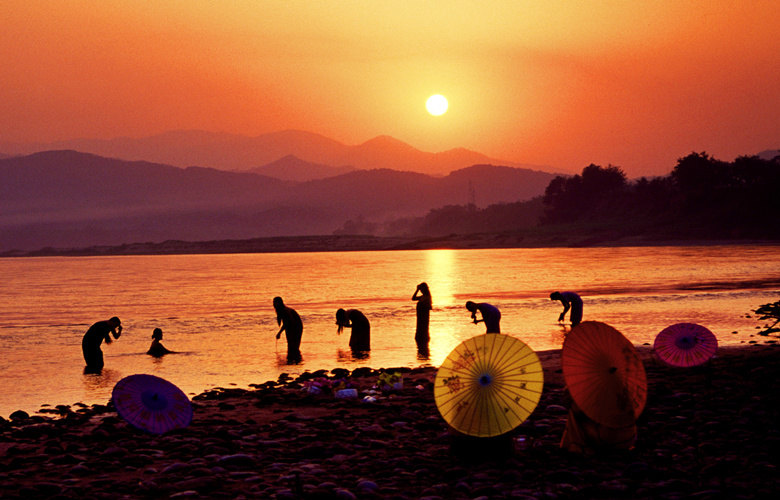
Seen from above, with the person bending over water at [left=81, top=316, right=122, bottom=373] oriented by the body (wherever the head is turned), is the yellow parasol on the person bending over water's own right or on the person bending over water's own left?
on the person bending over water's own right

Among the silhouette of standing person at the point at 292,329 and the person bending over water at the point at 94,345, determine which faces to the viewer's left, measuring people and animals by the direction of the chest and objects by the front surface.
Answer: the silhouette of standing person

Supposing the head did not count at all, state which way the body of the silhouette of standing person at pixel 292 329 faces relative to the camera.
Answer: to the viewer's left

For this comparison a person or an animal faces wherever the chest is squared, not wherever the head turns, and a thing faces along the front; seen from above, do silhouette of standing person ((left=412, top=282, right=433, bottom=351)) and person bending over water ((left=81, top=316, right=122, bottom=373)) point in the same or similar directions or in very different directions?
very different directions

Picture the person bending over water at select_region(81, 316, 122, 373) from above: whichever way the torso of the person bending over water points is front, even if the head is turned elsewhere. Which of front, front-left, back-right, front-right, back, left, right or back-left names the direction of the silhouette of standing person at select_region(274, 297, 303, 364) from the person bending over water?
front

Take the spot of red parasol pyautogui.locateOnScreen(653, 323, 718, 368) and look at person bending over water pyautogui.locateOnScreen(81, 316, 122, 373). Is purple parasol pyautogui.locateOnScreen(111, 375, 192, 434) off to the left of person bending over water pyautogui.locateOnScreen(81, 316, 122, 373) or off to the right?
left

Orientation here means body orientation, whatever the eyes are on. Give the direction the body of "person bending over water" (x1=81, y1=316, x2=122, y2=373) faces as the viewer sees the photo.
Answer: to the viewer's right

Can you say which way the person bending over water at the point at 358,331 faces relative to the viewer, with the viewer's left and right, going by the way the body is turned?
facing to the left of the viewer

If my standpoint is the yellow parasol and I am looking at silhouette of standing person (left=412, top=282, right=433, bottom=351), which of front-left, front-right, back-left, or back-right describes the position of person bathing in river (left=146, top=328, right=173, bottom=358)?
front-left

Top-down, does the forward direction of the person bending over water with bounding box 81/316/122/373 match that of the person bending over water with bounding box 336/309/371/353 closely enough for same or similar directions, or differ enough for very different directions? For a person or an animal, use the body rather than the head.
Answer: very different directions

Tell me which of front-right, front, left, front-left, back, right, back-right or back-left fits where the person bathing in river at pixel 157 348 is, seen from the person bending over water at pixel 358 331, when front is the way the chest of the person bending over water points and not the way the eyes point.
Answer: front

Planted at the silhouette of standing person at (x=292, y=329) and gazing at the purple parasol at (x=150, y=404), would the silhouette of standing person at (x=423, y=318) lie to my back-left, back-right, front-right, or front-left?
back-left

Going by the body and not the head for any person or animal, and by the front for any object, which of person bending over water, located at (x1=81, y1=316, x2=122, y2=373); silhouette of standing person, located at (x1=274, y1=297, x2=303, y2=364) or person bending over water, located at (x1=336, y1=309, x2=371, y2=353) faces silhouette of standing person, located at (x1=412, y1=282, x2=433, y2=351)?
person bending over water, located at (x1=81, y1=316, x2=122, y2=373)

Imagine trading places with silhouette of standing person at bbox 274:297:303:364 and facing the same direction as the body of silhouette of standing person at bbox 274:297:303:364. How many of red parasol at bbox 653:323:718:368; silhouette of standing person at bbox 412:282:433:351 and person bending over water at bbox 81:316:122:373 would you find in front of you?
1

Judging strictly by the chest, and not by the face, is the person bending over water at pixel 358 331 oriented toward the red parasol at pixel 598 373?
no

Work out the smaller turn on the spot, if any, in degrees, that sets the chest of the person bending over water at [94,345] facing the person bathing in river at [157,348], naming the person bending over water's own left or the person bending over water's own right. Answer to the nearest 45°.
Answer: approximately 45° to the person bending over water's own left

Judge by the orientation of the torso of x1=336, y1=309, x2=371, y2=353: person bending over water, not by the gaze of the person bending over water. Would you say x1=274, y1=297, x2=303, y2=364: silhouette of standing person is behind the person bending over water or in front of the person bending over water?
in front
